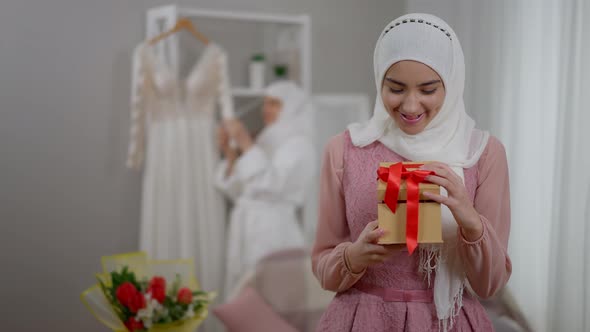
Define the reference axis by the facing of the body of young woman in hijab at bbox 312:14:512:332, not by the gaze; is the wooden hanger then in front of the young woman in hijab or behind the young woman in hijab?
behind

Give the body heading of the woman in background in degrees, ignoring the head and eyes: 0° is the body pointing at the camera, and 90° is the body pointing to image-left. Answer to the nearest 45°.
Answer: approximately 90°

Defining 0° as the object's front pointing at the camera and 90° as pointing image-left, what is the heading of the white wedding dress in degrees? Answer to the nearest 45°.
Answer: approximately 0°

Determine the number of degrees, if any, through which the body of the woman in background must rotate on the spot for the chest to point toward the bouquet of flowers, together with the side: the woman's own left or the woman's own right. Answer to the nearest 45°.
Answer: approximately 45° to the woman's own left

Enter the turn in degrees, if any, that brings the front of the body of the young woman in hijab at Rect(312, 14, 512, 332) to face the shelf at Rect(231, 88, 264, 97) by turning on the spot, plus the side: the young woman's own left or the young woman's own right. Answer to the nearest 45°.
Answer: approximately 135° to the young woman's own right
